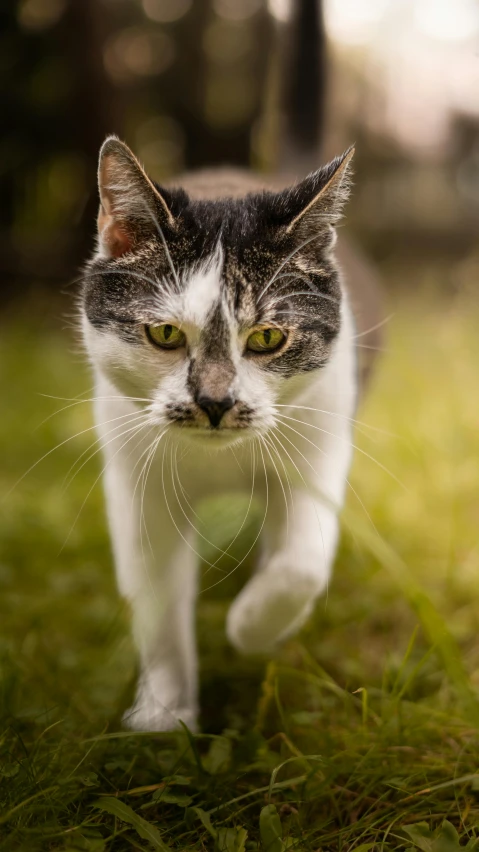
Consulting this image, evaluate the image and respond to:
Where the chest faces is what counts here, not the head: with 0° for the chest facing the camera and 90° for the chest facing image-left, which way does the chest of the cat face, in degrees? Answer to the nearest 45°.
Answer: approximately 0°
